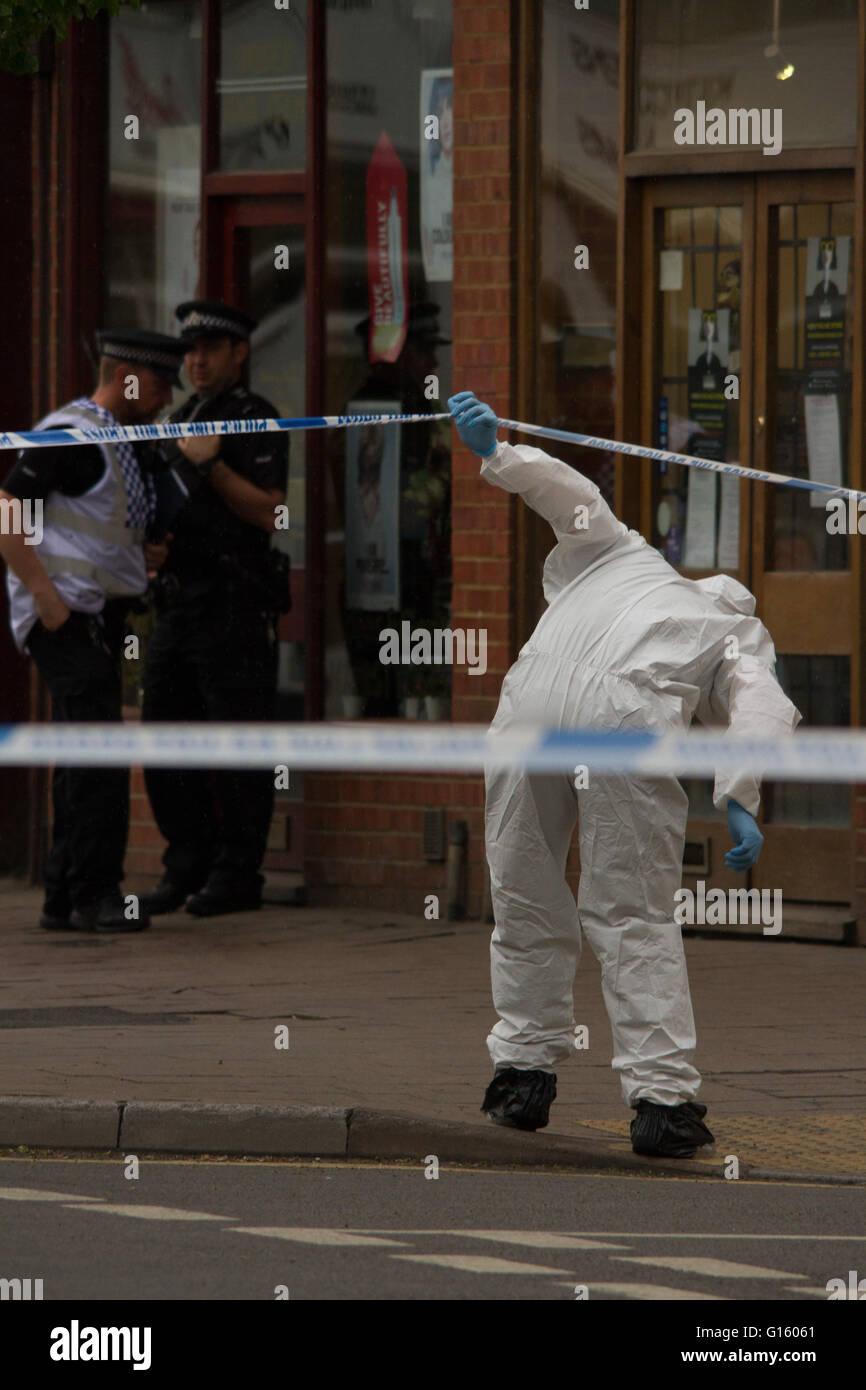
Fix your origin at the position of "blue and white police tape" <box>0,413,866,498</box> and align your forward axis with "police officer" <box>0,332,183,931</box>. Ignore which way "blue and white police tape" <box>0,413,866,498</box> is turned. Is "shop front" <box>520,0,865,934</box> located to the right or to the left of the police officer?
right

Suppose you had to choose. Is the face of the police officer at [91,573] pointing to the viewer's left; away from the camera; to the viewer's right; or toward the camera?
to the viewer's right

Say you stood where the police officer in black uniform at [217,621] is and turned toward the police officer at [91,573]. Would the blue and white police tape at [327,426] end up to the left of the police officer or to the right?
left

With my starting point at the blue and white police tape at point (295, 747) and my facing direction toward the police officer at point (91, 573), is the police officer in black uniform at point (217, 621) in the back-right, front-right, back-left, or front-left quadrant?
front-right

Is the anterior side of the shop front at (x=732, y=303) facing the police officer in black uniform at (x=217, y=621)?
no

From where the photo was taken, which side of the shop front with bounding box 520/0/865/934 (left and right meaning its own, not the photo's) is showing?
front

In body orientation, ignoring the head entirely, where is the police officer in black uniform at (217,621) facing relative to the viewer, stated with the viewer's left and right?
facing the viewer and to the left of the viewer

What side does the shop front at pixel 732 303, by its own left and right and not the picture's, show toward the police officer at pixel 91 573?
right

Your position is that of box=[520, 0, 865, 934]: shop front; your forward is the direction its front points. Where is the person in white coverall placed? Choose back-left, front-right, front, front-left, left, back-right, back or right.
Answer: front

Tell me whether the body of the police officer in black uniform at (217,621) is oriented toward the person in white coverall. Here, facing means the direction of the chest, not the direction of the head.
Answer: no

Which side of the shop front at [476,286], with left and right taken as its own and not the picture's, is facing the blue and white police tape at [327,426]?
front

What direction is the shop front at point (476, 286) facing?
toward the camera

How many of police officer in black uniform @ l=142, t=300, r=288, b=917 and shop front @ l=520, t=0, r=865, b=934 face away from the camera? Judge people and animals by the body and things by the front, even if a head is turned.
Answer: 0

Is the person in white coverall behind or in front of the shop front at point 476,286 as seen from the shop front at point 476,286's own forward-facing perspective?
in front

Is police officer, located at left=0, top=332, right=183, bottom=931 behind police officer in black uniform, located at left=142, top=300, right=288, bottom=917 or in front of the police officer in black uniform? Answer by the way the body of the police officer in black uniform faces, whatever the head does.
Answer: in front
